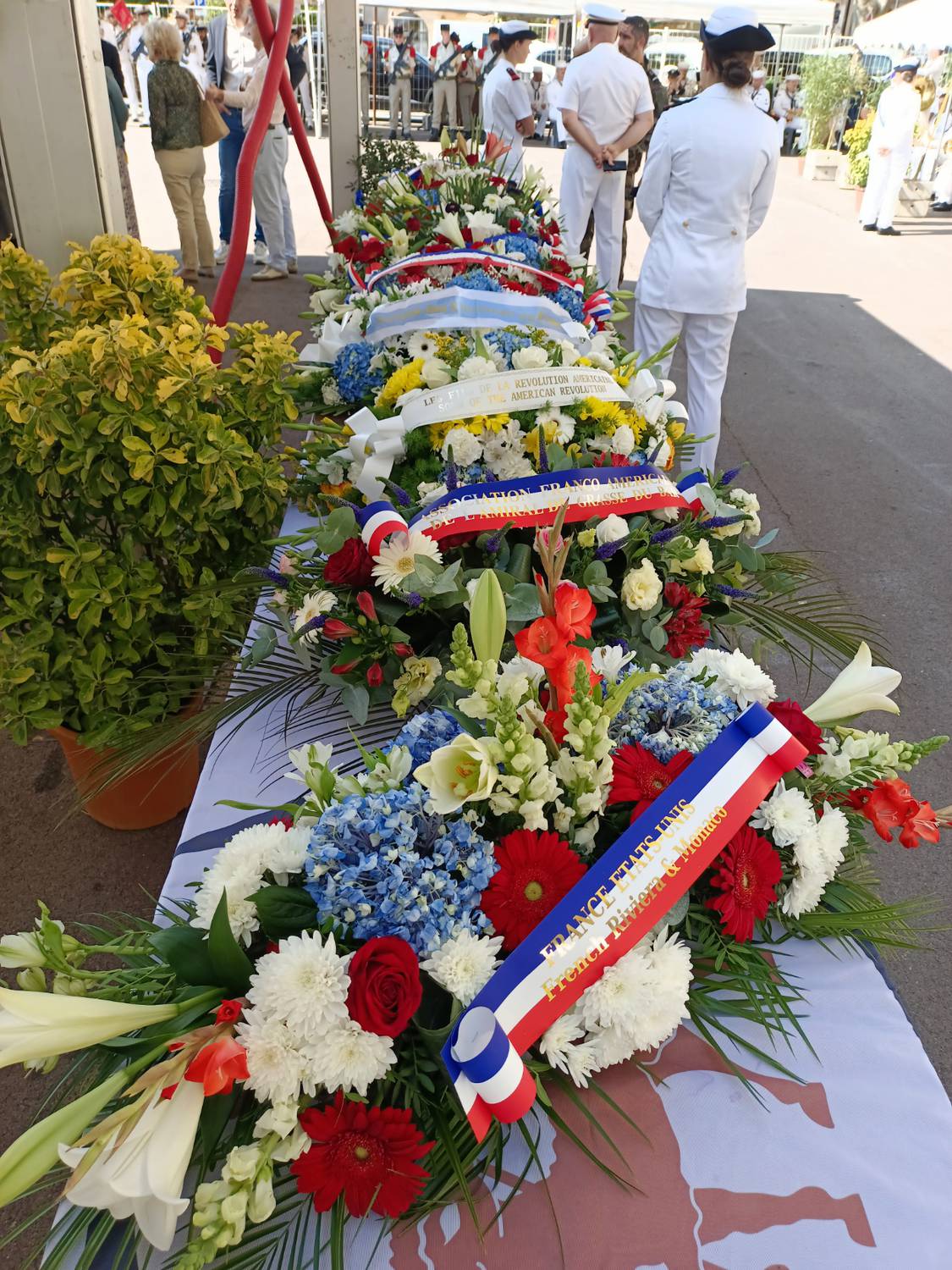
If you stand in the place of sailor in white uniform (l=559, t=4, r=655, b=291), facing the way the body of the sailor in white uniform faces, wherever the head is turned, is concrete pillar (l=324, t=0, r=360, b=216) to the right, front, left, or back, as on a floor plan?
left

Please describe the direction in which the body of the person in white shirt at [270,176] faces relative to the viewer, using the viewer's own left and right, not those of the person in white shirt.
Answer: facing to the left of the viewer

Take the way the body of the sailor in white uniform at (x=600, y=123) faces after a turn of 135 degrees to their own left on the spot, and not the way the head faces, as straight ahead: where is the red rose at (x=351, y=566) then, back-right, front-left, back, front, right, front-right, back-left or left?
front-left

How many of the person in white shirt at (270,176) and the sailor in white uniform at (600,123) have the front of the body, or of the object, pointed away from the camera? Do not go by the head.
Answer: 1

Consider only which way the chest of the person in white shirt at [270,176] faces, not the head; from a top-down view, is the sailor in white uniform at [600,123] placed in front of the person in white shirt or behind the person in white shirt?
behind

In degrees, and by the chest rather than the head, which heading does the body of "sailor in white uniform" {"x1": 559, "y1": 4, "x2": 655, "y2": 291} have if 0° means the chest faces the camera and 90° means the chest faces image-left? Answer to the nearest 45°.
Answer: approximately 180°

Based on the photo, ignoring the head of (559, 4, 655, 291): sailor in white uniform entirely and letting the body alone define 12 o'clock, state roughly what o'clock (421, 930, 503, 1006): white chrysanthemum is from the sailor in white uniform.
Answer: The white chrysanthemum is roughly at 6 o'clock from the sailor in white uniform.

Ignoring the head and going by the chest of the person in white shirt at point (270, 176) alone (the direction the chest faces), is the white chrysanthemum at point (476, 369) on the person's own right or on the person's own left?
on the person's own left

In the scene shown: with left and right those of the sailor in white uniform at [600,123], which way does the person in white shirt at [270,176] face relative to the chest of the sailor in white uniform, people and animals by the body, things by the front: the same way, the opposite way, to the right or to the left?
to the left

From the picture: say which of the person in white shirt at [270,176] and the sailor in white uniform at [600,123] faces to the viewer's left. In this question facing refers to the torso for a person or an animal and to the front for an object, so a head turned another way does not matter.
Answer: the person in white shirt

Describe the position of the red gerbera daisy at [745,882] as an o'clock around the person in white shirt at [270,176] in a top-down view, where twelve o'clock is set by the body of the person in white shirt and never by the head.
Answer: The red gerbera daisy is roughly at 9 o'clock from the person in white shirt.

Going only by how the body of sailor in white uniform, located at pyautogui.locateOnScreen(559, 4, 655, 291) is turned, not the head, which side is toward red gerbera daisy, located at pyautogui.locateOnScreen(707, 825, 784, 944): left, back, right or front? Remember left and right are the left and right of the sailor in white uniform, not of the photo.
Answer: back

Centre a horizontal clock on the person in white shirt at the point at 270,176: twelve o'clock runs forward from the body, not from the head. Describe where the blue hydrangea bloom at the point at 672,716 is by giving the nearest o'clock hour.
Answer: The blue hydrangea bloom is roughly at 9 o'clock from the person in white shirt.
